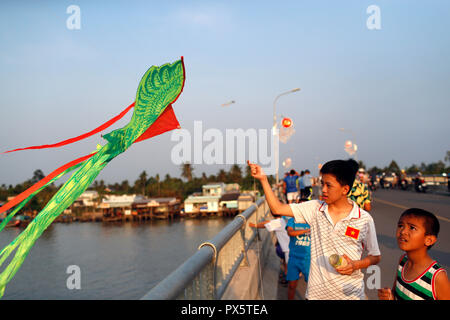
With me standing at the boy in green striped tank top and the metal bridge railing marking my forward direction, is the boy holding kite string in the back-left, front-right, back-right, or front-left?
front-right

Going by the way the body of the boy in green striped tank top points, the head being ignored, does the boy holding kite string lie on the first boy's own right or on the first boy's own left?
on the first boy's own right

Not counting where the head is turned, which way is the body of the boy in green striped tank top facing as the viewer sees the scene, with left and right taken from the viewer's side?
facing the viewer and to the left of the viewer

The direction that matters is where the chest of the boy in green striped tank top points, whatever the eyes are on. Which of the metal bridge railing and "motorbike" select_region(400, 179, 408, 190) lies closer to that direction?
the metal bridge railing

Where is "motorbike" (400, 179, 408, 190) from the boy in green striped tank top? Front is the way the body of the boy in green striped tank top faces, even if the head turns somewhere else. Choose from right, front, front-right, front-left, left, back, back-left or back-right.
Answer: back-right

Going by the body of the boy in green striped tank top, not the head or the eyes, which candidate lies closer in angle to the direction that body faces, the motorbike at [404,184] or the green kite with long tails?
the green kite with long tails

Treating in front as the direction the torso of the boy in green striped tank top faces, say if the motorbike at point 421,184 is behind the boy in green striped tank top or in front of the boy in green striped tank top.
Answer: behind

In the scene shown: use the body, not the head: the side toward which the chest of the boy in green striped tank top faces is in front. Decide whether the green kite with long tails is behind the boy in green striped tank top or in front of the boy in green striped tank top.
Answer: in front

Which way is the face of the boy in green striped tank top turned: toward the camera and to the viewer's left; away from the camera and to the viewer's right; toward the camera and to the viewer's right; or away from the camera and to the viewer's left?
toward the camera and to the viewer's left
